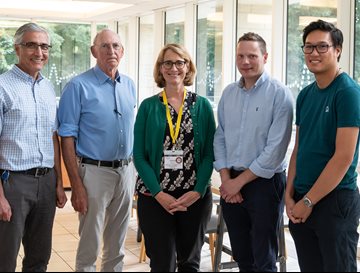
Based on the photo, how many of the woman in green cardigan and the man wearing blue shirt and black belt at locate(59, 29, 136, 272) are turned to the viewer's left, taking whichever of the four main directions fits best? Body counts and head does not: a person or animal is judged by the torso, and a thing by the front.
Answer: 0

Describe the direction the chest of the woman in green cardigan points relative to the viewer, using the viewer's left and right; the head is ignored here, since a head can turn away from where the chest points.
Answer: facing the viewer

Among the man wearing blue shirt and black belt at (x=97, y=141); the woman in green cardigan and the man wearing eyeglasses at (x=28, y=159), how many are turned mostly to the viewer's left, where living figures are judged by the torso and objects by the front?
0

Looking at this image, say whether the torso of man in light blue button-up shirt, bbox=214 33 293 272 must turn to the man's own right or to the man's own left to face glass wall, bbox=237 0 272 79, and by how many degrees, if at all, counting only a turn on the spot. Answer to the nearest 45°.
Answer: approximately 135° to the man's own right

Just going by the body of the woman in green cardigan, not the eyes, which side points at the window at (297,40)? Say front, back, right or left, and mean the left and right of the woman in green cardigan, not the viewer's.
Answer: back

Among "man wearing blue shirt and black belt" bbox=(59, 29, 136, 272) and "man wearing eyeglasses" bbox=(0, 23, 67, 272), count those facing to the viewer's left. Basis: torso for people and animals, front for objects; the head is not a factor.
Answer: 0
